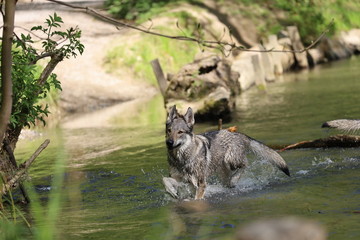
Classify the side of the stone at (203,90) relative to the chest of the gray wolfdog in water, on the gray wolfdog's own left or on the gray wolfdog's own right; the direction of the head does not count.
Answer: on the gray wolfdog's own right

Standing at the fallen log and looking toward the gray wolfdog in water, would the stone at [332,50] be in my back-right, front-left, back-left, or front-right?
back-right

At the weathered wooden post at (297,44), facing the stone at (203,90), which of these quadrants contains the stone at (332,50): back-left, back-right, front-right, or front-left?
back-left

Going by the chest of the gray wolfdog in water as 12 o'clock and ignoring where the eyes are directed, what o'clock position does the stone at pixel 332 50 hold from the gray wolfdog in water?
The stone is roughly at 5 o'clock from the gray wolfdog in water.

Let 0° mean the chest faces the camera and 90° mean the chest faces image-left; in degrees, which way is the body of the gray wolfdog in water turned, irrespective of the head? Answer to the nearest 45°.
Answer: approximately 45°

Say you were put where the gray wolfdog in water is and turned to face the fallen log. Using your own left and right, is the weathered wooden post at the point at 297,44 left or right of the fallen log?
left

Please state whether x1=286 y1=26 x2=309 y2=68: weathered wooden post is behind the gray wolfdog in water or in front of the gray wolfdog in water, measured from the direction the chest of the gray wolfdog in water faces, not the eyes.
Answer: behind

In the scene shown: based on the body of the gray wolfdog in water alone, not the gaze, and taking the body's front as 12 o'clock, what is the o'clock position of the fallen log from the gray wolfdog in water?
The fallen log is roughly at 6 o'clock from the gray wolfdog in water.
